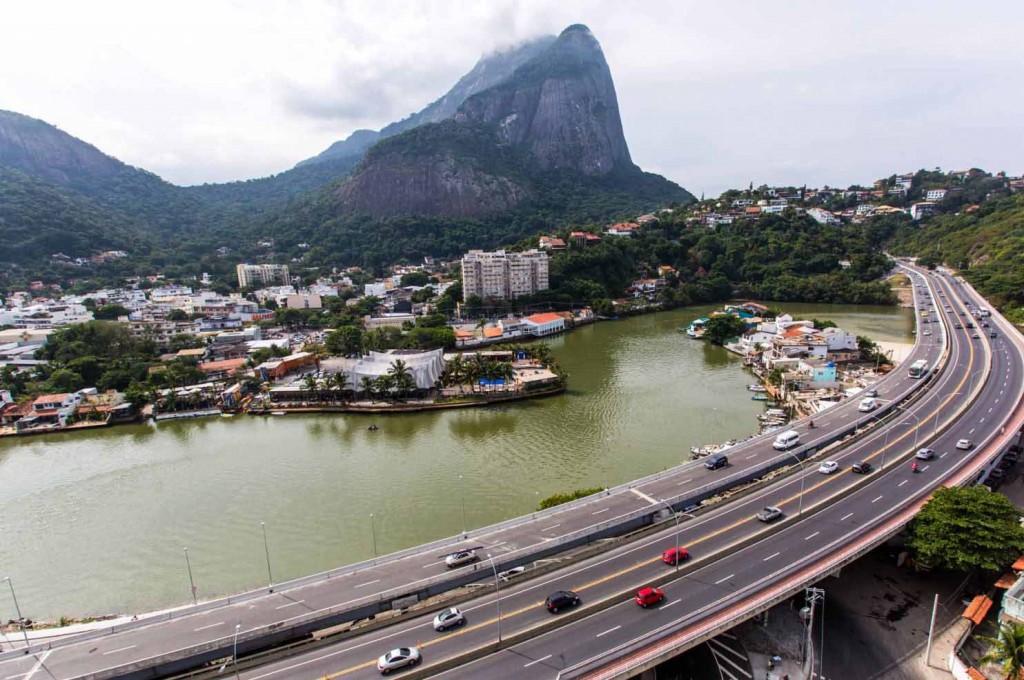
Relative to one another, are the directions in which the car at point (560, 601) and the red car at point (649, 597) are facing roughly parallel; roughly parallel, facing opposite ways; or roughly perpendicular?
roughly parallel

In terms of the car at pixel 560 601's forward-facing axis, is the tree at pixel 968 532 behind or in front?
in front

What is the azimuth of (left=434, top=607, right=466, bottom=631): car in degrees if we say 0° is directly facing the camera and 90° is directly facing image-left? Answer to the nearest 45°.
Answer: approximately 45°

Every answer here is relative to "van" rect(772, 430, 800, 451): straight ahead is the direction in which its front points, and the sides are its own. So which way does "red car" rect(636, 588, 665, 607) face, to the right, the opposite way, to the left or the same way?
the opposite way

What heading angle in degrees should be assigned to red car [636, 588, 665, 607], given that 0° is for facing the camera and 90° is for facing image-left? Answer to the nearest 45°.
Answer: approximately 225°

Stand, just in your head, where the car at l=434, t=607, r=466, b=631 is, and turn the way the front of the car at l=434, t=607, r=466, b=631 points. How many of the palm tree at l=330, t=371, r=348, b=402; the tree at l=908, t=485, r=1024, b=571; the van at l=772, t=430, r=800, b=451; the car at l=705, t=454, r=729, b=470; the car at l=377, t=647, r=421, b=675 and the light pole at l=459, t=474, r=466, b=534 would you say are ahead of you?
1

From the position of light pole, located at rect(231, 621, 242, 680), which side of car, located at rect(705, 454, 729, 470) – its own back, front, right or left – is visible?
front

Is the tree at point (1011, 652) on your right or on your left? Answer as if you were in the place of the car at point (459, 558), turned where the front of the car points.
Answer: on your left

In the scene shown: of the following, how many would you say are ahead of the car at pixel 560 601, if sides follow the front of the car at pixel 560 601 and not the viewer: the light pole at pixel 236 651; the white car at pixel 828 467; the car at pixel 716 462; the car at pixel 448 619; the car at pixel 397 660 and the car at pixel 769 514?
3

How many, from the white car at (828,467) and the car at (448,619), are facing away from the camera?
0

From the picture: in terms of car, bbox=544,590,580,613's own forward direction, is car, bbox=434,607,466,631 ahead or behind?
behind

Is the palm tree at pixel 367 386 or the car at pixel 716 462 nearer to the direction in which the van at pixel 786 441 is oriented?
the car

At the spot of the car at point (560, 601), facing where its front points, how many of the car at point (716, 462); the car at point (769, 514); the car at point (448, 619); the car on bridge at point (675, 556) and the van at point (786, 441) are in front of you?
4

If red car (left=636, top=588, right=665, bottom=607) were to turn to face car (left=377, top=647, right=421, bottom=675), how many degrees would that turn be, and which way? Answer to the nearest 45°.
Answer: approximately 180°

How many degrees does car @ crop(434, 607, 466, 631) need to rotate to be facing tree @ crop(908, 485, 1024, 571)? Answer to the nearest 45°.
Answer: approximately 135° to its left
